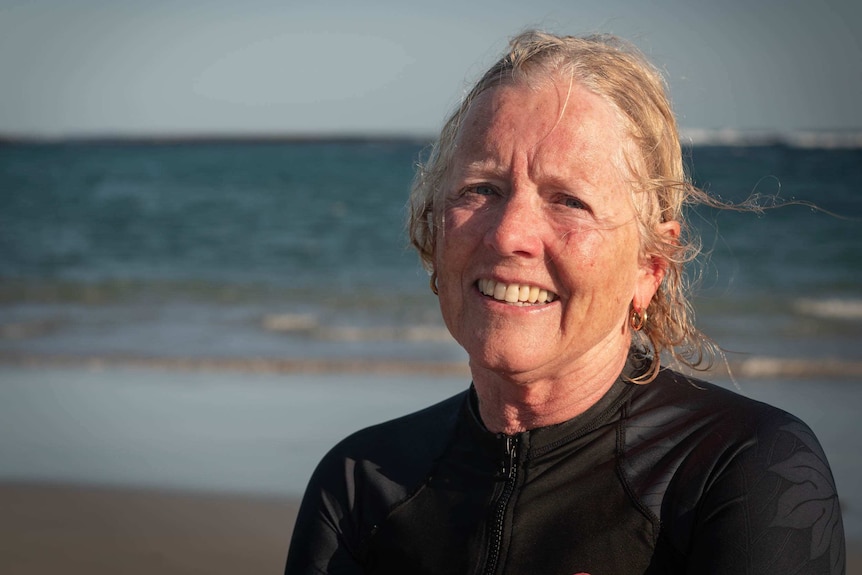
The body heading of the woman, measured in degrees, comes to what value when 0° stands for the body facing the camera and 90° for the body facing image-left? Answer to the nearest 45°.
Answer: approximately 45°
